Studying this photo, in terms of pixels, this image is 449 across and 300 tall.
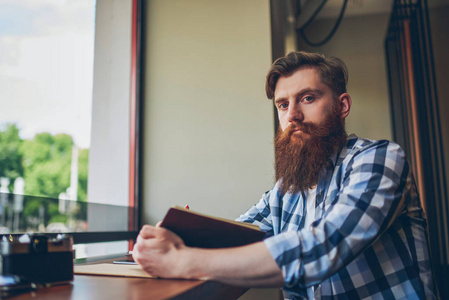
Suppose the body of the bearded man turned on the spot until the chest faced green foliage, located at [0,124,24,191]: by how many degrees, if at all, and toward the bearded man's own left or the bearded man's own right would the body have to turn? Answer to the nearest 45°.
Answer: approximately 45° to the bearded man's own right

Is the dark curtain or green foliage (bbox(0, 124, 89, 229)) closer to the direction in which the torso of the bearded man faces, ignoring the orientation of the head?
the green foliage

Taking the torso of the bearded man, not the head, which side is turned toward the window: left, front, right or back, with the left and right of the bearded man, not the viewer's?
right

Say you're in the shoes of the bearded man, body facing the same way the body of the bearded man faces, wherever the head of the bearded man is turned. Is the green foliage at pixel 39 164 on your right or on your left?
on your right

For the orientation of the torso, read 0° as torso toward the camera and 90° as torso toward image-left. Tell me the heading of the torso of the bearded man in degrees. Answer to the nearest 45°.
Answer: approximately 45°

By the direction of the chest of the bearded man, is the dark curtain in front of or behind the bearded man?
behind

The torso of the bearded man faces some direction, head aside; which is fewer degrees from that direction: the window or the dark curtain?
the window
